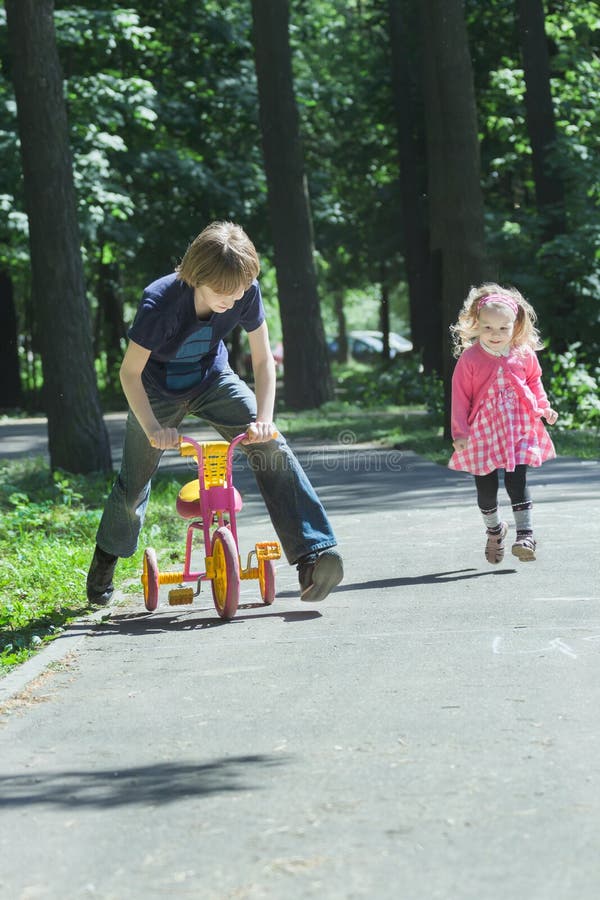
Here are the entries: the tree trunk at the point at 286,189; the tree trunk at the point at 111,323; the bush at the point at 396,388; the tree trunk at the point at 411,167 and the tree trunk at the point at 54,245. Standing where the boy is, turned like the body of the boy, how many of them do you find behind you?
5

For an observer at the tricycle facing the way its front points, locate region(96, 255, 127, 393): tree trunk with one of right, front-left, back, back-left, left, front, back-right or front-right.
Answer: back

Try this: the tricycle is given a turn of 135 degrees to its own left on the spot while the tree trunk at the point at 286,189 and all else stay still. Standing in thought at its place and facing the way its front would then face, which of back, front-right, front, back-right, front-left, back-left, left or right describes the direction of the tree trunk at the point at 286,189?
front-left

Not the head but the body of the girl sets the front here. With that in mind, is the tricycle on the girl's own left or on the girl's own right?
on the girl's own right

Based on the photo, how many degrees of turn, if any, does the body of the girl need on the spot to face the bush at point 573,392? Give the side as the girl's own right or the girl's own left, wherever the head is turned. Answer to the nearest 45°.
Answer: approximately 180°

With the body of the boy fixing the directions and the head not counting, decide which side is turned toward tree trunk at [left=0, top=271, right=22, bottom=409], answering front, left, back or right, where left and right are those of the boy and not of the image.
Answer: back

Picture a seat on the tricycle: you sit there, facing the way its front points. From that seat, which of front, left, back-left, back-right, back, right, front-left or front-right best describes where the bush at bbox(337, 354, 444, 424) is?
back

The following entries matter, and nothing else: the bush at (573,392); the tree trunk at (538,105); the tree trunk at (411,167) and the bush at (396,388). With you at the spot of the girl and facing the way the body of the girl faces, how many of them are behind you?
4

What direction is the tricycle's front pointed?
toward the camera

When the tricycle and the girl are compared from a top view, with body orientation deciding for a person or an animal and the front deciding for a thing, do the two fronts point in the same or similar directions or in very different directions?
same or similar directions

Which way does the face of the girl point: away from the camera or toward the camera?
toward the camera

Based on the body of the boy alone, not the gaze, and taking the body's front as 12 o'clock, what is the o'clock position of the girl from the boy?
The girl is roughly at 8 o'clock from the boy.

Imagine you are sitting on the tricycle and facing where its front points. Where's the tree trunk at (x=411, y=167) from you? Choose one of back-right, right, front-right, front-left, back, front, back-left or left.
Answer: back

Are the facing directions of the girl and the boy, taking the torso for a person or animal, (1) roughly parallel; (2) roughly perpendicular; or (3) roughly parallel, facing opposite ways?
roughly parallel

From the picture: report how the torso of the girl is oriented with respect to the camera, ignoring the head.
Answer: toward the camera

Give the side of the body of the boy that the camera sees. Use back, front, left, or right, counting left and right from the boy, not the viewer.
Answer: front

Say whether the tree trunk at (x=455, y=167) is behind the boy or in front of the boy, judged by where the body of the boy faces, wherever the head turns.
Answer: behind
